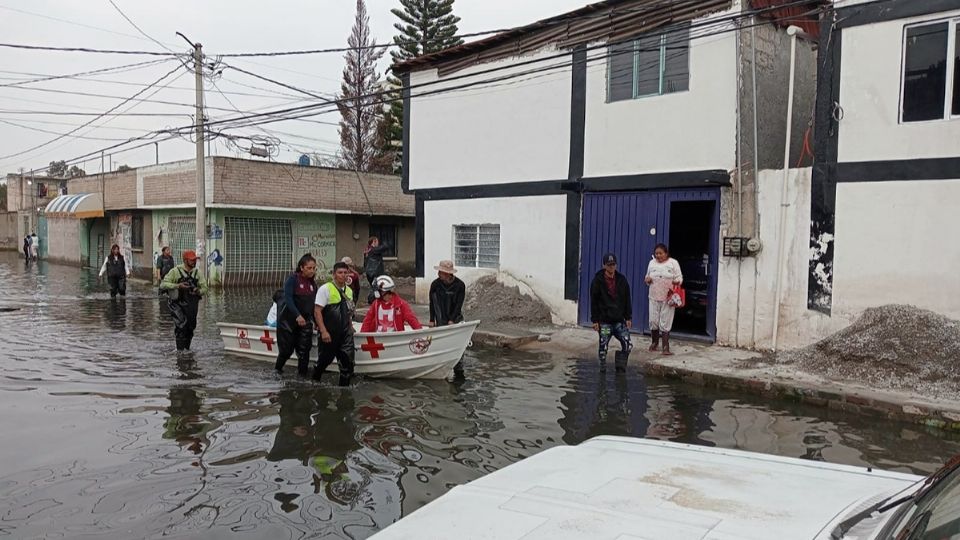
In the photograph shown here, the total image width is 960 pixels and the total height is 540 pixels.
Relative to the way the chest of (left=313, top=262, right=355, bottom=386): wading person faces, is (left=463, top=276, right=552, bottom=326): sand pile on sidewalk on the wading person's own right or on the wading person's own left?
on the wading person's own left

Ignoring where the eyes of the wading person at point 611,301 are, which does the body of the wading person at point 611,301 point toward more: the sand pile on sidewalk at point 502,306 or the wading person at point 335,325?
the wading person

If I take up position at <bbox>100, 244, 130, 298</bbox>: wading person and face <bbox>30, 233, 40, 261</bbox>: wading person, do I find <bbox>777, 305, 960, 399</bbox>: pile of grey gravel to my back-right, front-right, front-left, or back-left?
back-right

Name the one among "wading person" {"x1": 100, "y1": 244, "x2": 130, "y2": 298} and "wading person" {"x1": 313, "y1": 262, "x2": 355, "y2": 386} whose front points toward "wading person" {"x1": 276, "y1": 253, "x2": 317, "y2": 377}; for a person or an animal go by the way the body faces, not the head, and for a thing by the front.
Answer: "wading person" {"x1": 100, "y1": 244, "x2": 130, "y2": 298}

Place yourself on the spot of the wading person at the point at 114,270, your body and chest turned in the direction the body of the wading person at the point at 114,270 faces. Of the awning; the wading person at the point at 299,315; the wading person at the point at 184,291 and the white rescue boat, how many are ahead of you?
3

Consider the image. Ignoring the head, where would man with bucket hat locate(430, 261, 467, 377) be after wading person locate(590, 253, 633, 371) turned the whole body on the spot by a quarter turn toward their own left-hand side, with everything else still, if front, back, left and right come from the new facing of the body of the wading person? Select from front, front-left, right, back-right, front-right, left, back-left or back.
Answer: back

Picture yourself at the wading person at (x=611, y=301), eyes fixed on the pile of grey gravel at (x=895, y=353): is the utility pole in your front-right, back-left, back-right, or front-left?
back-left

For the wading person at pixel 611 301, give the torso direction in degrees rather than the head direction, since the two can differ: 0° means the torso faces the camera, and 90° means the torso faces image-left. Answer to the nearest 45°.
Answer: approximately 0°
